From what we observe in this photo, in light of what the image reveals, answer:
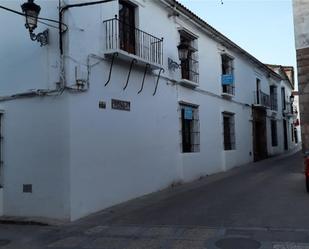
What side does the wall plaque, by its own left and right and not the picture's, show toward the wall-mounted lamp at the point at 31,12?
right

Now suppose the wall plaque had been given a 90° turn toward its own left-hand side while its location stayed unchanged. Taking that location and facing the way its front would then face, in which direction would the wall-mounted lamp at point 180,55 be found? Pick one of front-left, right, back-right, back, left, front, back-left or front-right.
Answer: front

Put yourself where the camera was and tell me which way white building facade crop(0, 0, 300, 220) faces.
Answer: facing the viewer and to the right of the viewer

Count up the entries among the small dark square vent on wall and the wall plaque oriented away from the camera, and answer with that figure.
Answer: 0

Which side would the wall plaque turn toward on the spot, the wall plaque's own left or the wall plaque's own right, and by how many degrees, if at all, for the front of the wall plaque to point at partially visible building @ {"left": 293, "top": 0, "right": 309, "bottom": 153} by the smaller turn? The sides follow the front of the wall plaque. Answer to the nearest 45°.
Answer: approximately 90° to the wall plaque's own left

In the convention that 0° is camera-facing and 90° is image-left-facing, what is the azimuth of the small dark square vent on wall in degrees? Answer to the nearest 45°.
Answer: approximately 0°

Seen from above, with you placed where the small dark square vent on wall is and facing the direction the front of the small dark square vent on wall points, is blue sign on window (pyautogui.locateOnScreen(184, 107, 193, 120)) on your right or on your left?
on your left
